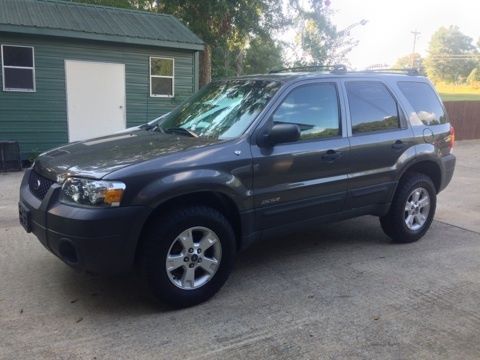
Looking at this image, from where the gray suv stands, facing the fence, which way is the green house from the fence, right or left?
left

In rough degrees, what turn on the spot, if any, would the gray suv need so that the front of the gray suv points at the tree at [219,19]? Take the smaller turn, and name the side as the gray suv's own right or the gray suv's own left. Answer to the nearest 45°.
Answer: approximately 135° to the gray suv's own right

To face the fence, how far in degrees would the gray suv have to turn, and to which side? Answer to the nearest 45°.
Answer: approximately 180°

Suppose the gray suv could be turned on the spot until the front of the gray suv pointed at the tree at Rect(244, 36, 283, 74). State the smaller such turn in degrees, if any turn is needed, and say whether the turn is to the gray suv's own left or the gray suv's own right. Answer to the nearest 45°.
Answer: approximately 135° to the gray suv's own right

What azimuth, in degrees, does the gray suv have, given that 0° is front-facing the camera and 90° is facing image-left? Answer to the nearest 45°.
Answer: approximately 45°

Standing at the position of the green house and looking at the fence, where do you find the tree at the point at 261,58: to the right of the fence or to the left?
left

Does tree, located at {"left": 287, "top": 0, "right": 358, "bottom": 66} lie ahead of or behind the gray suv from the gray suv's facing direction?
behind

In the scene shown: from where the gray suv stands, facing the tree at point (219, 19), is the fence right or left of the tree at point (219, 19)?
right
